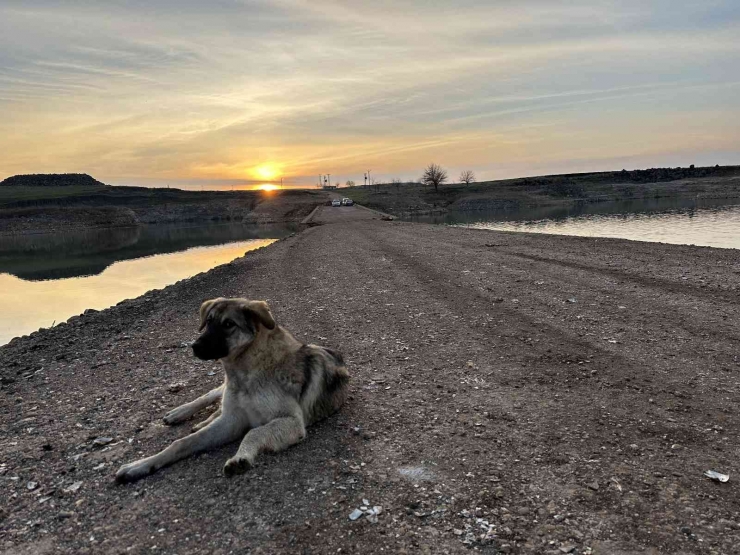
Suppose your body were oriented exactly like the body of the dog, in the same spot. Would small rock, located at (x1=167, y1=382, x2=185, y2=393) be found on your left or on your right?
on your right

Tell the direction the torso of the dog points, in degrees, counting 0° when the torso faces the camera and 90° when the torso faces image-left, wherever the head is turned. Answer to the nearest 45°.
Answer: approximately 45°

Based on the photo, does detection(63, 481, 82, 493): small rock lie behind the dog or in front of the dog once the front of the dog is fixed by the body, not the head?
in front
